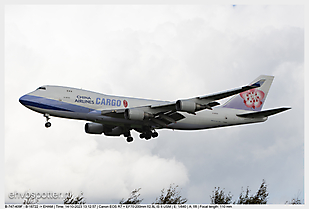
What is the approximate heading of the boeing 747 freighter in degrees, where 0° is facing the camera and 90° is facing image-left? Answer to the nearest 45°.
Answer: approximately 45°
